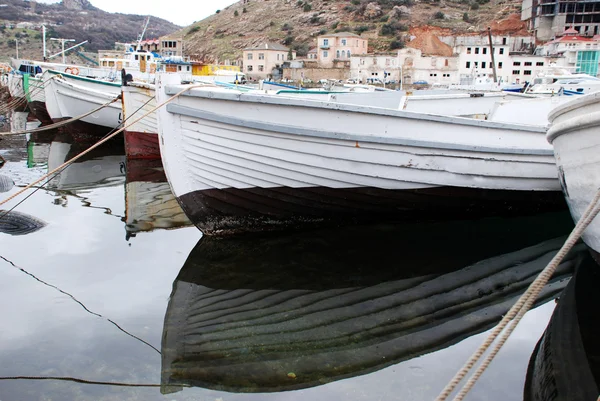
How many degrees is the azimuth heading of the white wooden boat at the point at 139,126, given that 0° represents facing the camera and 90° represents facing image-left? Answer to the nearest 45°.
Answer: approximately 45°

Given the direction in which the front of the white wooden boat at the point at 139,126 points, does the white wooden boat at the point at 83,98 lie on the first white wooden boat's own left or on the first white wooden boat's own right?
on the first white wooden boat's own right

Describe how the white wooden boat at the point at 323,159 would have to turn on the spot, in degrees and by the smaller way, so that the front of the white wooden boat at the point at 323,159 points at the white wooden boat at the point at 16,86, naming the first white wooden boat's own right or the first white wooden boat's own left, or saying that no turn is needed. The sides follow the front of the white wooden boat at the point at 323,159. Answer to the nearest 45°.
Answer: approximately 90° to the first white wooden boat's own right

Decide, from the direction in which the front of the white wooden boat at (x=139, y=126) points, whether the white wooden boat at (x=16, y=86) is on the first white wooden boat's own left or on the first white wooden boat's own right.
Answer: on the first white wooden boat's own right

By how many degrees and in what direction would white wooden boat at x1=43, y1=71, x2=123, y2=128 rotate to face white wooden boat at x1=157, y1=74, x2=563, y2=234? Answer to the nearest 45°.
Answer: approximately 45° to its left

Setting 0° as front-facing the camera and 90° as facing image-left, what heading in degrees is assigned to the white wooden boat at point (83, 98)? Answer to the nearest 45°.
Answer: approximately 45°
